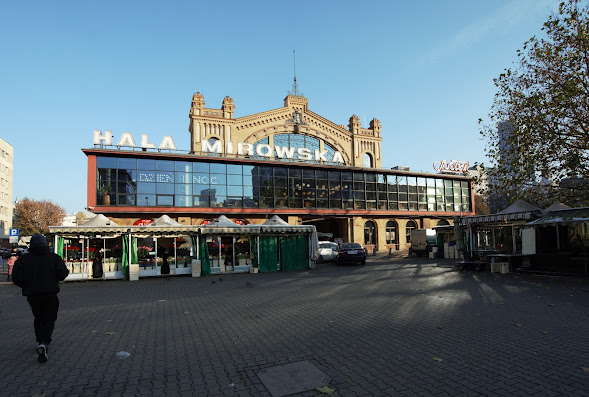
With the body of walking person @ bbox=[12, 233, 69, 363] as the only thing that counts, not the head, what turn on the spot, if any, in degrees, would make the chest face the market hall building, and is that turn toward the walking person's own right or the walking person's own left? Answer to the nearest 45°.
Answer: approximately 45° to the walking person's own right

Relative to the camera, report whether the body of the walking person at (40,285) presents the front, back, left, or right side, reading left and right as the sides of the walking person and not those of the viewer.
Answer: back

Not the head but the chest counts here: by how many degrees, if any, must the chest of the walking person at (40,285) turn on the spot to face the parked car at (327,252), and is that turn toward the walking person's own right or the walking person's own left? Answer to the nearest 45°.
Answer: approximately 45° to the walking person's own right

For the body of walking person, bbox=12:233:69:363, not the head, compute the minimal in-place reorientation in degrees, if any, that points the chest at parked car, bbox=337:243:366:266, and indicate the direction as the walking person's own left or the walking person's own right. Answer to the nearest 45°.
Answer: approximately 45° to the walking person's own right
